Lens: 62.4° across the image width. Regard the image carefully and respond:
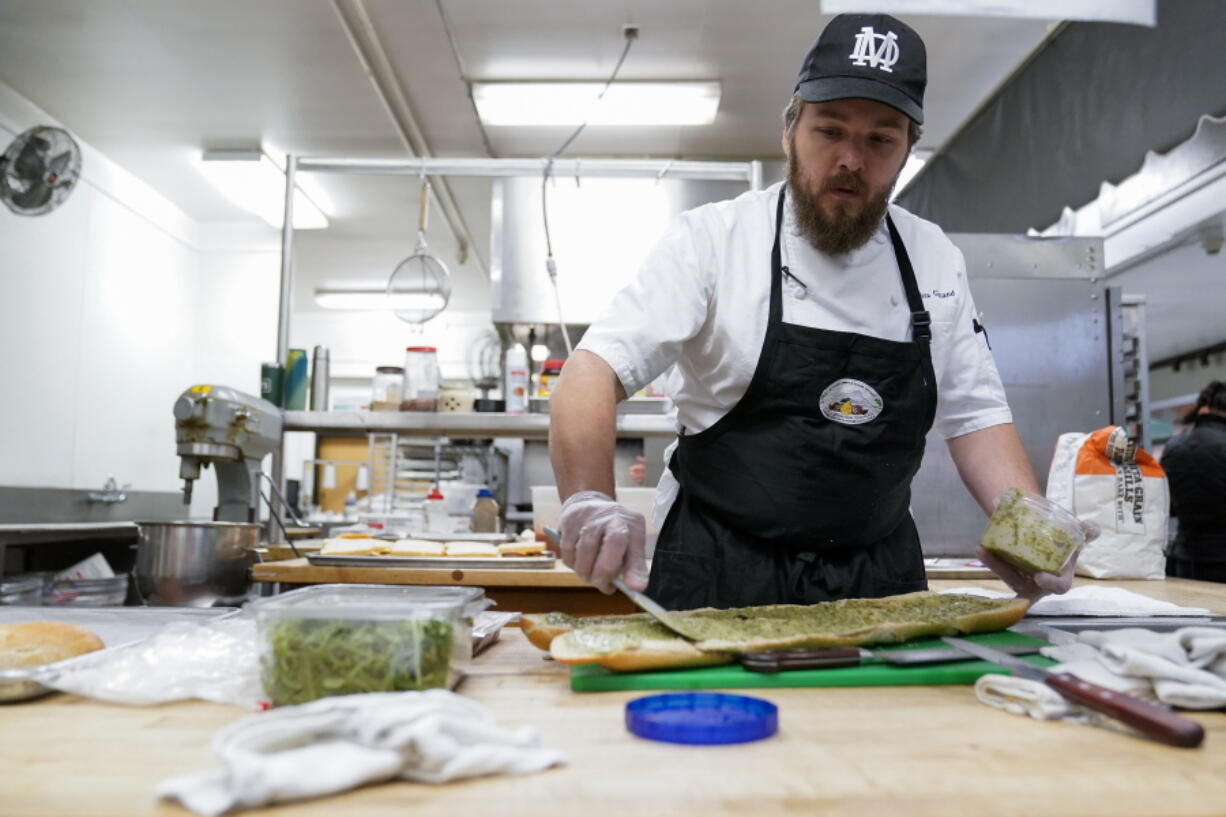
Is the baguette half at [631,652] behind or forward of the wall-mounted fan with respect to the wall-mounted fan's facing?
forward

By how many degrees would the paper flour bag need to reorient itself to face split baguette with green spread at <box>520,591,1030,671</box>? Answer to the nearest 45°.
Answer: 0° — it already faces it

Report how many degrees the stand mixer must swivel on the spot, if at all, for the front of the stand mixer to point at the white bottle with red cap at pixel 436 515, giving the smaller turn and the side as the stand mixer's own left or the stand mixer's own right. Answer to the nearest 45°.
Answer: approximately 180°

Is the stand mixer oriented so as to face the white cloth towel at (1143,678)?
no

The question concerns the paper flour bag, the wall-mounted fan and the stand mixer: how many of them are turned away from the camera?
0

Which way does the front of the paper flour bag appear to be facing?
toward the camera

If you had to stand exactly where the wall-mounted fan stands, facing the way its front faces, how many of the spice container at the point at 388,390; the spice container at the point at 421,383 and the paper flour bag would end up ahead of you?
3

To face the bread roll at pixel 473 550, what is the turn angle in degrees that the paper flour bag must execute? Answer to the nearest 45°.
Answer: approximately 45° to its right

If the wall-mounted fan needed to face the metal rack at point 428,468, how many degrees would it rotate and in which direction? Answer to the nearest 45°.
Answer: approximately 90° to its left

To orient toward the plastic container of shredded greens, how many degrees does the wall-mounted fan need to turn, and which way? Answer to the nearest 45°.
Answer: approximately 45° to its right

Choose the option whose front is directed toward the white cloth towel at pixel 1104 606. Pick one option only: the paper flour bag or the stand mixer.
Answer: the paper flour bag

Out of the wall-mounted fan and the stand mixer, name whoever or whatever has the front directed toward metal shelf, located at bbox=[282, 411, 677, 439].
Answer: the wall-mounted fan

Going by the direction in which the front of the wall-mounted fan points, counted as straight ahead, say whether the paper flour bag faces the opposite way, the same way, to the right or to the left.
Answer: to the right
